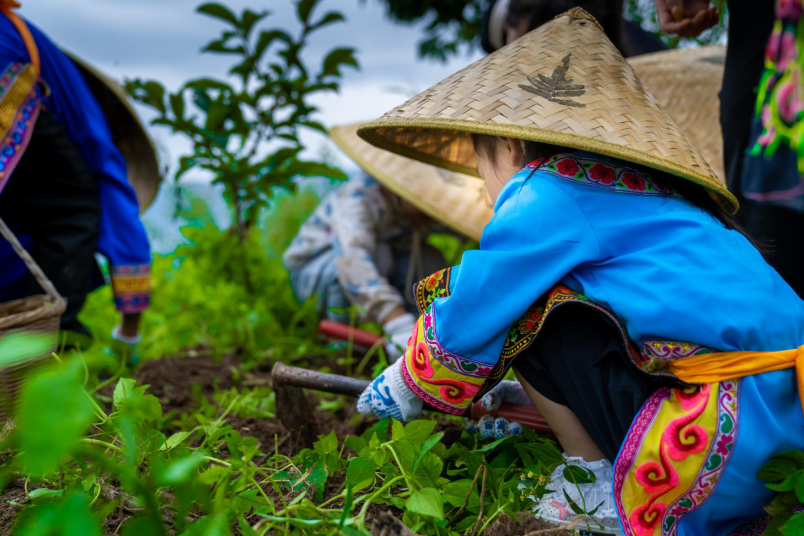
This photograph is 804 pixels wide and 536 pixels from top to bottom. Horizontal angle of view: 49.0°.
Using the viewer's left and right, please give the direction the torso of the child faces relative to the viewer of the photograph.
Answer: facing to the left of the viewer

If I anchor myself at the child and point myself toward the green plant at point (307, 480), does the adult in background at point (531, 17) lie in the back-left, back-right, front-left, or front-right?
back-right

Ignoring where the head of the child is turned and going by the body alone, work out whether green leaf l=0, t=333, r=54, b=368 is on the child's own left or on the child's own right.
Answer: on the child's own left

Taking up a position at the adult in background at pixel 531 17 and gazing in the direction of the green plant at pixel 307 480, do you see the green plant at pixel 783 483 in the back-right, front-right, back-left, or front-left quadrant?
front-left

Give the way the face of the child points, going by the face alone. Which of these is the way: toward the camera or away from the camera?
away from the camera

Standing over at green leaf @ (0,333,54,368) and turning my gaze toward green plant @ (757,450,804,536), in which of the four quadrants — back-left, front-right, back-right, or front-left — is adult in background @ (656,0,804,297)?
front-left

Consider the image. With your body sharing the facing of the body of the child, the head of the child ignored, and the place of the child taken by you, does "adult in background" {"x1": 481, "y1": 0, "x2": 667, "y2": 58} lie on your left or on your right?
on your right

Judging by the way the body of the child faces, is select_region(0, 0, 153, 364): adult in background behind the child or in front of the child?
in front

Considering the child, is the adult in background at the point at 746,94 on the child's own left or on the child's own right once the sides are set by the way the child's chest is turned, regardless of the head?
on the child's own right
